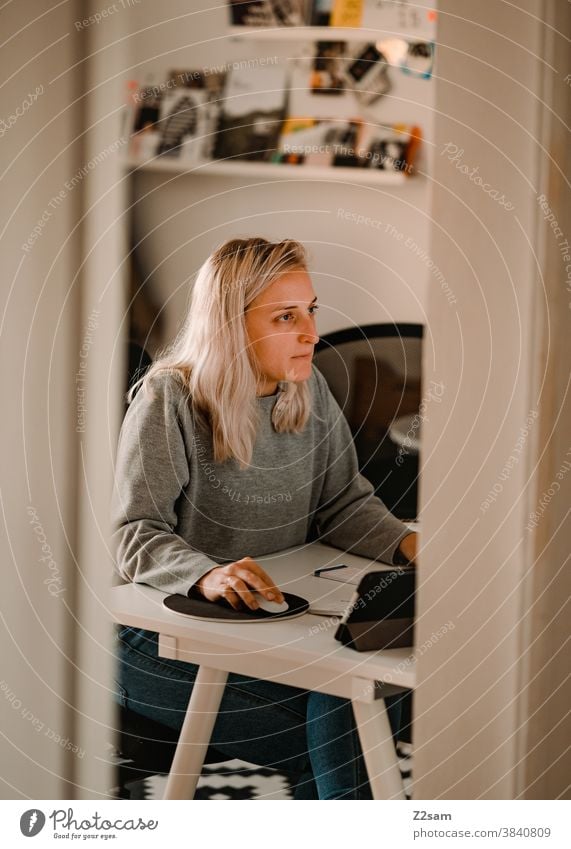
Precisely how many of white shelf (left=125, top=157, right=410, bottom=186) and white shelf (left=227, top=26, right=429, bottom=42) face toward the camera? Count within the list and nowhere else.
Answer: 2

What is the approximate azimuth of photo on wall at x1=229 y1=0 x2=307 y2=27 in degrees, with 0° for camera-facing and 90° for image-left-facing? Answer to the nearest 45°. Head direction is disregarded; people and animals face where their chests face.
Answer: approximately 0°
